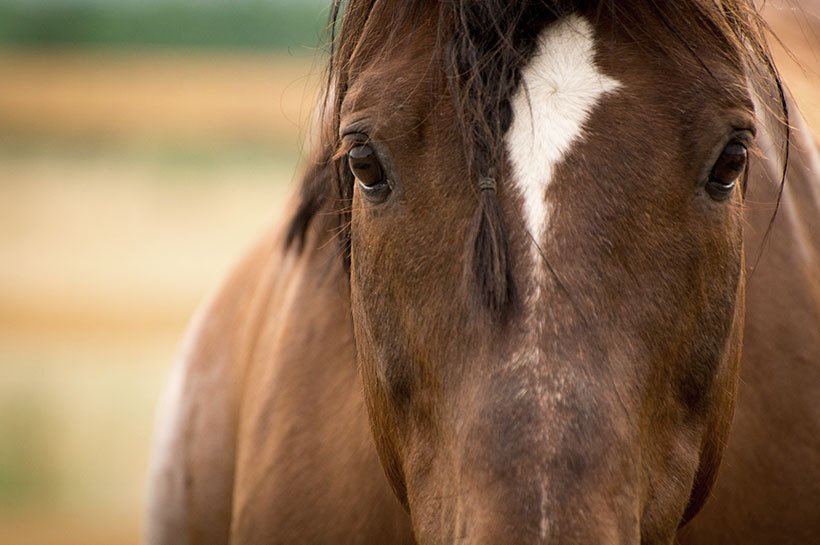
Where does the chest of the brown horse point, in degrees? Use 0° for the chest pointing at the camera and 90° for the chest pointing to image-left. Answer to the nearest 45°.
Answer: approximately 0°
